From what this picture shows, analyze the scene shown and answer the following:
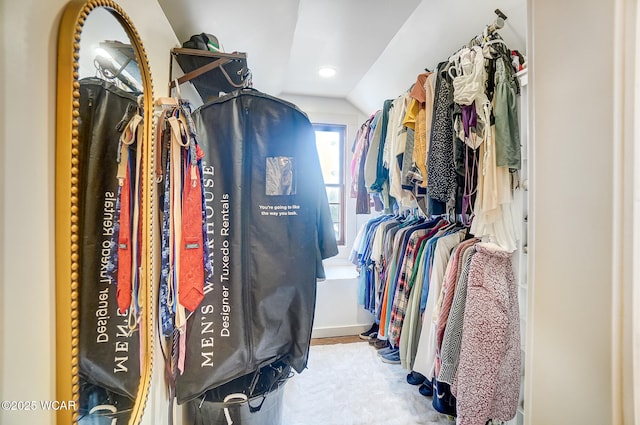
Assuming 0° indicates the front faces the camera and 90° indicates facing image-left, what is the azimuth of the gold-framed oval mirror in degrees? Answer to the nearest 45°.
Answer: approximately 315°

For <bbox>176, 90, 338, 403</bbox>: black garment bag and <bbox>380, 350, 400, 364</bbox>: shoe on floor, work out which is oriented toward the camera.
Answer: the black garment bag

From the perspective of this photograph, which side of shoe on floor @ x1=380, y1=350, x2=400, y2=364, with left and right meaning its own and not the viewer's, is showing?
left

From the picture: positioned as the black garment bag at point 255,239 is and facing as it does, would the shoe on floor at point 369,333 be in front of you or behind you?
behind

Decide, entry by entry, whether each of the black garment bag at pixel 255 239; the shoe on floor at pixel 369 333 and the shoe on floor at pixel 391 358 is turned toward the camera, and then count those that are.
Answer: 1

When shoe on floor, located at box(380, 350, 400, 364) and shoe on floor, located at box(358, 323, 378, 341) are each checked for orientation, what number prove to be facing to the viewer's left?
2

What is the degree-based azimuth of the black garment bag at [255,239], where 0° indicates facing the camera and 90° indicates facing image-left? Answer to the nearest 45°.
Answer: approximately 0°

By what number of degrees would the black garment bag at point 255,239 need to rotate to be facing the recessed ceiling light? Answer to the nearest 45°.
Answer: approximately 135° to its left

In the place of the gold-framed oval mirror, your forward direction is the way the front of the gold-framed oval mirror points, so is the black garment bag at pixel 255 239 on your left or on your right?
on your left

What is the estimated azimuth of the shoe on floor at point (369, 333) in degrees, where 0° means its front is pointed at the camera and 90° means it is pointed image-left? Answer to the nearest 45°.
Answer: approximately 90°

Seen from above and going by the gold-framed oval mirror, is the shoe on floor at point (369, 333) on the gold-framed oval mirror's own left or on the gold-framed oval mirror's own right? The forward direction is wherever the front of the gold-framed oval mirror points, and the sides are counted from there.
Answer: on the gold-framed oval mirror's own left
